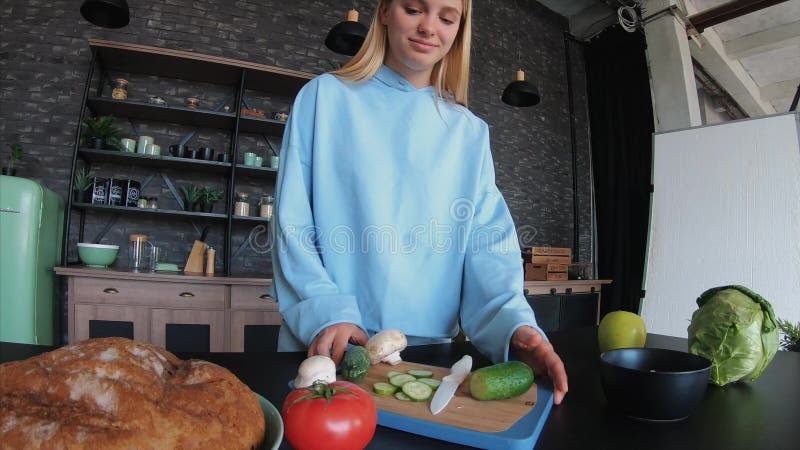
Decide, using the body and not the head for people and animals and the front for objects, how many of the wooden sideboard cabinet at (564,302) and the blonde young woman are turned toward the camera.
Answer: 2

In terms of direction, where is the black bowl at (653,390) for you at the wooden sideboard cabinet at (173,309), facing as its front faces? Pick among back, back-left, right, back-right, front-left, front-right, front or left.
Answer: front

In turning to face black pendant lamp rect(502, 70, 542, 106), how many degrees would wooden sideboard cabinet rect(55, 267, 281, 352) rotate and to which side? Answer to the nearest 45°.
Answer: approximately 90° to its left

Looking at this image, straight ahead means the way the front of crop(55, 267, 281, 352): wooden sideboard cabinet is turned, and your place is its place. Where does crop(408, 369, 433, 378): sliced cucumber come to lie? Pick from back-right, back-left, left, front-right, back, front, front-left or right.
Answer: front

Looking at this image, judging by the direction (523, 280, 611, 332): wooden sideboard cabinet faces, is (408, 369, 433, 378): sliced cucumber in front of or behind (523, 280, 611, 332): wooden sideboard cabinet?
in front

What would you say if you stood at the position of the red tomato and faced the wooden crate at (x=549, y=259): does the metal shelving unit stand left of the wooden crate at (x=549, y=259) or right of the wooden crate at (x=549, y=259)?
left

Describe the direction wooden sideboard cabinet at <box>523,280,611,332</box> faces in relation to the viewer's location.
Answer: facing the viewer

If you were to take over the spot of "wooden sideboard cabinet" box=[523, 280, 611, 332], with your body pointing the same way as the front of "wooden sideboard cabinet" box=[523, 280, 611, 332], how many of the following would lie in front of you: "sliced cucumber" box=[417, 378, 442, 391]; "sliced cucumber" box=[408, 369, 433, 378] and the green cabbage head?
3

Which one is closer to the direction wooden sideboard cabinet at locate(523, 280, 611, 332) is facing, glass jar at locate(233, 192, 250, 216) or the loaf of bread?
the loaf of bread

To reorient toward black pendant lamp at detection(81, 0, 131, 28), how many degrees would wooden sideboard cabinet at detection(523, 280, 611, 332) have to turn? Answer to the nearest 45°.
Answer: approximately 45° to its right

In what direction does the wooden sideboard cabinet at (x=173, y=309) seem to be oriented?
toward the camera
